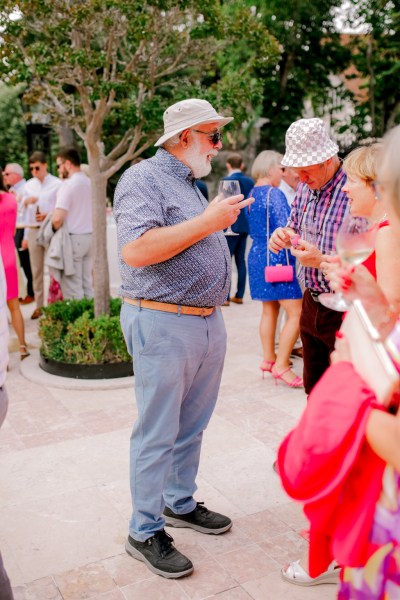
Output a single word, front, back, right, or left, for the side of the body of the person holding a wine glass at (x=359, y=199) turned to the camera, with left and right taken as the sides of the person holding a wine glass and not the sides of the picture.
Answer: left

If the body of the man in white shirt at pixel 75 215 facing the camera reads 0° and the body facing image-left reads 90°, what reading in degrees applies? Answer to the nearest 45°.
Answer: approximately 135°

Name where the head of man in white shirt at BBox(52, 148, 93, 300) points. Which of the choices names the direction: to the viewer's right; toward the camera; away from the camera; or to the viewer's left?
to the viewer's left

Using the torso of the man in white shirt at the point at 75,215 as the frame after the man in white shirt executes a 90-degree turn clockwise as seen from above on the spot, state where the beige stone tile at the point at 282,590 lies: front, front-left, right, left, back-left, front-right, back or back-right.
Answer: back-right

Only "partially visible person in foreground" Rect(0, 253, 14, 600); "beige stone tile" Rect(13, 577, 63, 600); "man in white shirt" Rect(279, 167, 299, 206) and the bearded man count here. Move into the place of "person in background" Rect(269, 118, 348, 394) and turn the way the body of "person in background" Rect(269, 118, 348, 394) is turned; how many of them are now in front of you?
3

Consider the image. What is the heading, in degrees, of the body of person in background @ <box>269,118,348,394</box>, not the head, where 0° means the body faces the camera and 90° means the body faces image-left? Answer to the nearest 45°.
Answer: approximately 45°

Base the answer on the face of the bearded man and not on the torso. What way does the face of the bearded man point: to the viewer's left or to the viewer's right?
to the viewer's right

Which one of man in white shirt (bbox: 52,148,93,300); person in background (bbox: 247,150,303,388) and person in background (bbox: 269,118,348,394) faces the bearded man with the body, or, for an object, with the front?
person in background (bbox: 269,118,348,394)
